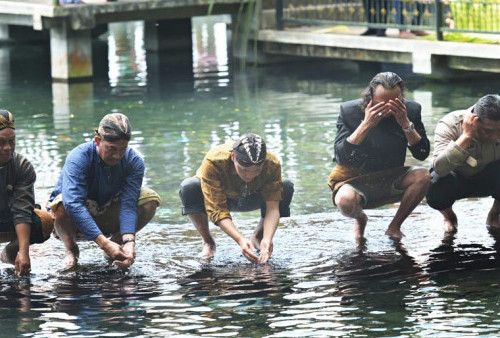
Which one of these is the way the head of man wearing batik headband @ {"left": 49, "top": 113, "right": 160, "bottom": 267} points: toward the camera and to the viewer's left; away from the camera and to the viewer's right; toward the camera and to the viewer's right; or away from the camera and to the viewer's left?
toward the camera and to the viewer's right

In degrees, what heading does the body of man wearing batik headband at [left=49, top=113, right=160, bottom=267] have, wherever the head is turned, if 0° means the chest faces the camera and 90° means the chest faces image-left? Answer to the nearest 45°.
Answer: approximately 315°

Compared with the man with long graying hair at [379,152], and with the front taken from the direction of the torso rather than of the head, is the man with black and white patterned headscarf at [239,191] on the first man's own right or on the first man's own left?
on the first man's own right

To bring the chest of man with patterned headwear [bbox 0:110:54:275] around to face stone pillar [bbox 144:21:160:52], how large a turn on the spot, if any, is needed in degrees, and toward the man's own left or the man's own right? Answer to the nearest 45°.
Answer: approximately 180°

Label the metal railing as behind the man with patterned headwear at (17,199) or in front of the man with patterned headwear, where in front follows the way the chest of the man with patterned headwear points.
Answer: behind

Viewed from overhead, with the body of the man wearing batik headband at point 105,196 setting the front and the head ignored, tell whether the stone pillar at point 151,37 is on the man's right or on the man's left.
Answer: on the man's left

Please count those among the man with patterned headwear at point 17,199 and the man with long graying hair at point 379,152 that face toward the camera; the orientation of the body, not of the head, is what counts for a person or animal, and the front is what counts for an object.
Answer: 2

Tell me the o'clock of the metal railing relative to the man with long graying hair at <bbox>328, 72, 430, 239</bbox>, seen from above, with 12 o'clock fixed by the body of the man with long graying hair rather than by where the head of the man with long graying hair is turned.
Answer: The metal railing is roughly at 6 o'clock from the man with long graying hair.

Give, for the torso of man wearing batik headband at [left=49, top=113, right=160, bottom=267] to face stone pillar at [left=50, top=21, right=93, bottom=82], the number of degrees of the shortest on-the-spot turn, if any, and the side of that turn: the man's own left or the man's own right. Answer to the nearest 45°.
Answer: approximately 135° to the man's own left

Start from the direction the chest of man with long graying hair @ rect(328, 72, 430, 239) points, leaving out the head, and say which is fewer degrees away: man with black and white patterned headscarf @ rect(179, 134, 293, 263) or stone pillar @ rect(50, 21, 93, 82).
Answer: the man with black and white patterned headscarf
